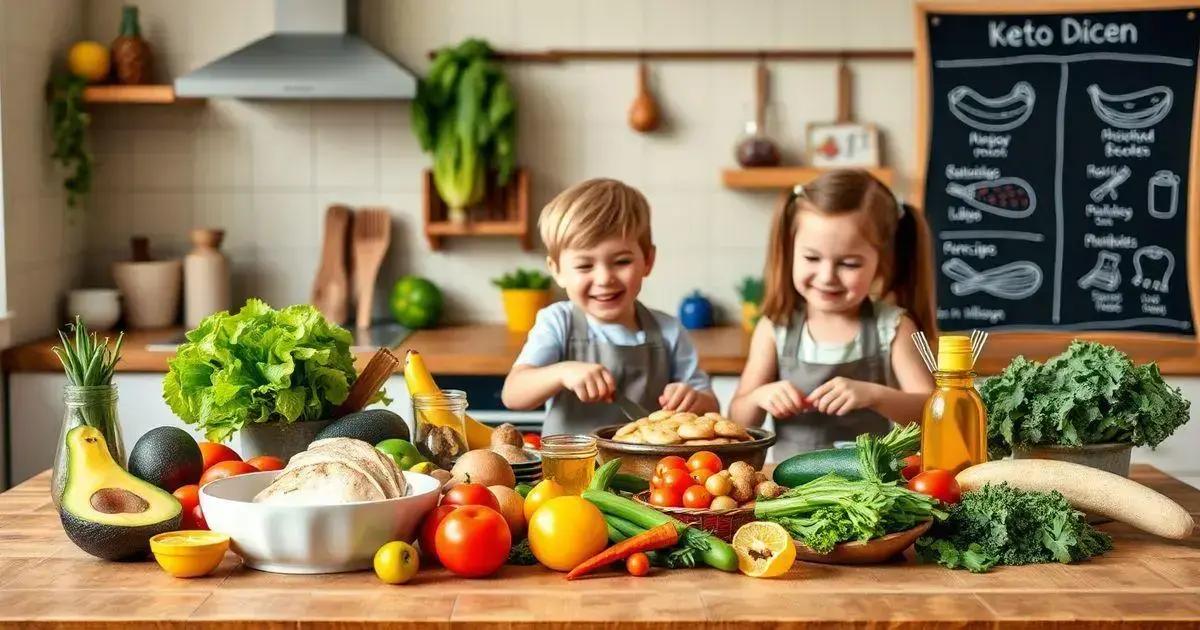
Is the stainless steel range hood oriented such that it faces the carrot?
yes

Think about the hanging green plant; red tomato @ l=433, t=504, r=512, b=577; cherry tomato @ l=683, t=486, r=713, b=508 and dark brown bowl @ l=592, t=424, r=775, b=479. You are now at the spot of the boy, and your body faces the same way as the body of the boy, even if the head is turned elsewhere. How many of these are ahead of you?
3

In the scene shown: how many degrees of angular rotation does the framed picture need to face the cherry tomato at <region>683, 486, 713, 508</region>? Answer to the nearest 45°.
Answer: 0° — it already faces it

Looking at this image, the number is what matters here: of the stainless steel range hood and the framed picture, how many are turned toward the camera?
2

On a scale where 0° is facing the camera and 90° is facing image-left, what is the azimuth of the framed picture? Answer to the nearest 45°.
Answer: approximately 0°

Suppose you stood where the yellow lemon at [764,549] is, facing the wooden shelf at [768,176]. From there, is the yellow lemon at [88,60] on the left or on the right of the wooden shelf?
left

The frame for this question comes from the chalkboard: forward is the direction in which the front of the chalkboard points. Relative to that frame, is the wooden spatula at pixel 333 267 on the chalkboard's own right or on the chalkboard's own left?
on the chalkboard's own right

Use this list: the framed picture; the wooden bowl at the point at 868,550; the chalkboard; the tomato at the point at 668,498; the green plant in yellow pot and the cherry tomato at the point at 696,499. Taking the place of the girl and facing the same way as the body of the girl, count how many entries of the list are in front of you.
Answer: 3

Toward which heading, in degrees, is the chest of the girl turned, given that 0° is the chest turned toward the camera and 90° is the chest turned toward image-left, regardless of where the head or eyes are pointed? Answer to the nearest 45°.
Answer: approximately 0°

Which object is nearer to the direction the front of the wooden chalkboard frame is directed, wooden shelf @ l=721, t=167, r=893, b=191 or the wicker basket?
the wicker basket
